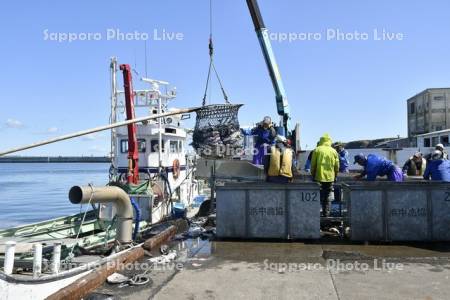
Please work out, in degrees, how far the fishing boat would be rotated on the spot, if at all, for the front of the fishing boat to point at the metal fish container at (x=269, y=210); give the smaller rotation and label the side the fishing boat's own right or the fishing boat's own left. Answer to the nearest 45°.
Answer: approximately 90° to the fishing boat's own left

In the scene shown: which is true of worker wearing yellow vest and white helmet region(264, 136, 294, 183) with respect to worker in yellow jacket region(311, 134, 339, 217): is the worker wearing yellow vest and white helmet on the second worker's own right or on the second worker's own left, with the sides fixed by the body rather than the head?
on the second worker's own left

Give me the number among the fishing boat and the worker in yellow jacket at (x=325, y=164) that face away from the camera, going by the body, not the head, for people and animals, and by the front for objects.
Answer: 1

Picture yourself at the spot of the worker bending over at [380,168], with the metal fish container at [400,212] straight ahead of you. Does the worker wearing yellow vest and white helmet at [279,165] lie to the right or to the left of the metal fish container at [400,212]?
right

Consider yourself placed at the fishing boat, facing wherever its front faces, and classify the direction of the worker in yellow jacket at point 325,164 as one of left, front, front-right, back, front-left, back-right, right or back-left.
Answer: left

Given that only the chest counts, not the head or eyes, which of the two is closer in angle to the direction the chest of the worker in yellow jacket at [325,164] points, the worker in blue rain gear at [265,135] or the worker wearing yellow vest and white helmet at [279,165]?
the worker in blue rain gear

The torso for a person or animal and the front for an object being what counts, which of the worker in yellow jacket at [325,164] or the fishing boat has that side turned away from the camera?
the worker in yellow jacket

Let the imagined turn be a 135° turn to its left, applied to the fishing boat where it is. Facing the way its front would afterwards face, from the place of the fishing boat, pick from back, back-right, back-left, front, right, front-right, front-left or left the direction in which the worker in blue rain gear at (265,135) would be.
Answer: front

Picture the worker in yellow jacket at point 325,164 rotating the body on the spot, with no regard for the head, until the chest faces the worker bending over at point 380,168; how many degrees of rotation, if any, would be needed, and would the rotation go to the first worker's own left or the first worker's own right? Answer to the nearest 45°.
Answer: approximately 45° to the first worker's own right

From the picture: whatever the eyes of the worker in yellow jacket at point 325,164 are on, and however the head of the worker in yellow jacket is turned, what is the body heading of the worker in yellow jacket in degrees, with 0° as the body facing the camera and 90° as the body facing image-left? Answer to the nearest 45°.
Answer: approximately 180°

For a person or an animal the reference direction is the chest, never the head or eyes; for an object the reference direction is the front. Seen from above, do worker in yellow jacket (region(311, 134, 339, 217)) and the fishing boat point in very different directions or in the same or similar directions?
very different directions

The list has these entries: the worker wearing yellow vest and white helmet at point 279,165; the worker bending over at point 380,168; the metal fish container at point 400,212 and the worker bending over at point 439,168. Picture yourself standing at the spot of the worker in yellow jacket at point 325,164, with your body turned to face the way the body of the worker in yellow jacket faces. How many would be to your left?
1
